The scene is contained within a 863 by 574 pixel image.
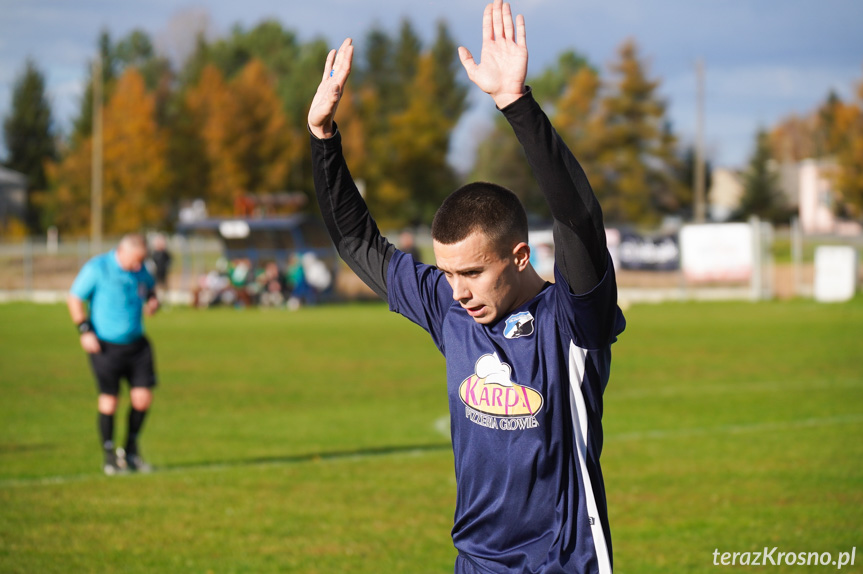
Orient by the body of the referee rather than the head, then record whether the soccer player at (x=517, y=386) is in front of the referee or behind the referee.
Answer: in front

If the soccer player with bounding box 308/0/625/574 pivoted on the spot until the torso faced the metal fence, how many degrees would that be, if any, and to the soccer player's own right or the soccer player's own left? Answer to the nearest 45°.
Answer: approximately 135° to the soccer player's own right

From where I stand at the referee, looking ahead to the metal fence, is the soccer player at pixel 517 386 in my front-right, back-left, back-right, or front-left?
back-right

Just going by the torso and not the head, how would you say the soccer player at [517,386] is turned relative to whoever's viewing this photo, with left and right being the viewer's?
facing the viewer and to the left of the viewer

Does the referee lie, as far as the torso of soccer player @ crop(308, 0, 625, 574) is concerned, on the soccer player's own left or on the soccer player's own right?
on the soccer player's own right

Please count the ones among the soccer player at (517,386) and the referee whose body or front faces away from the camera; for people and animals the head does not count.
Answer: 0

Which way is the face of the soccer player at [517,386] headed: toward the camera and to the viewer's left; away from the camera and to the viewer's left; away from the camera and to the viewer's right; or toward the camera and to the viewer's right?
toward the camera and to the viewer's left
